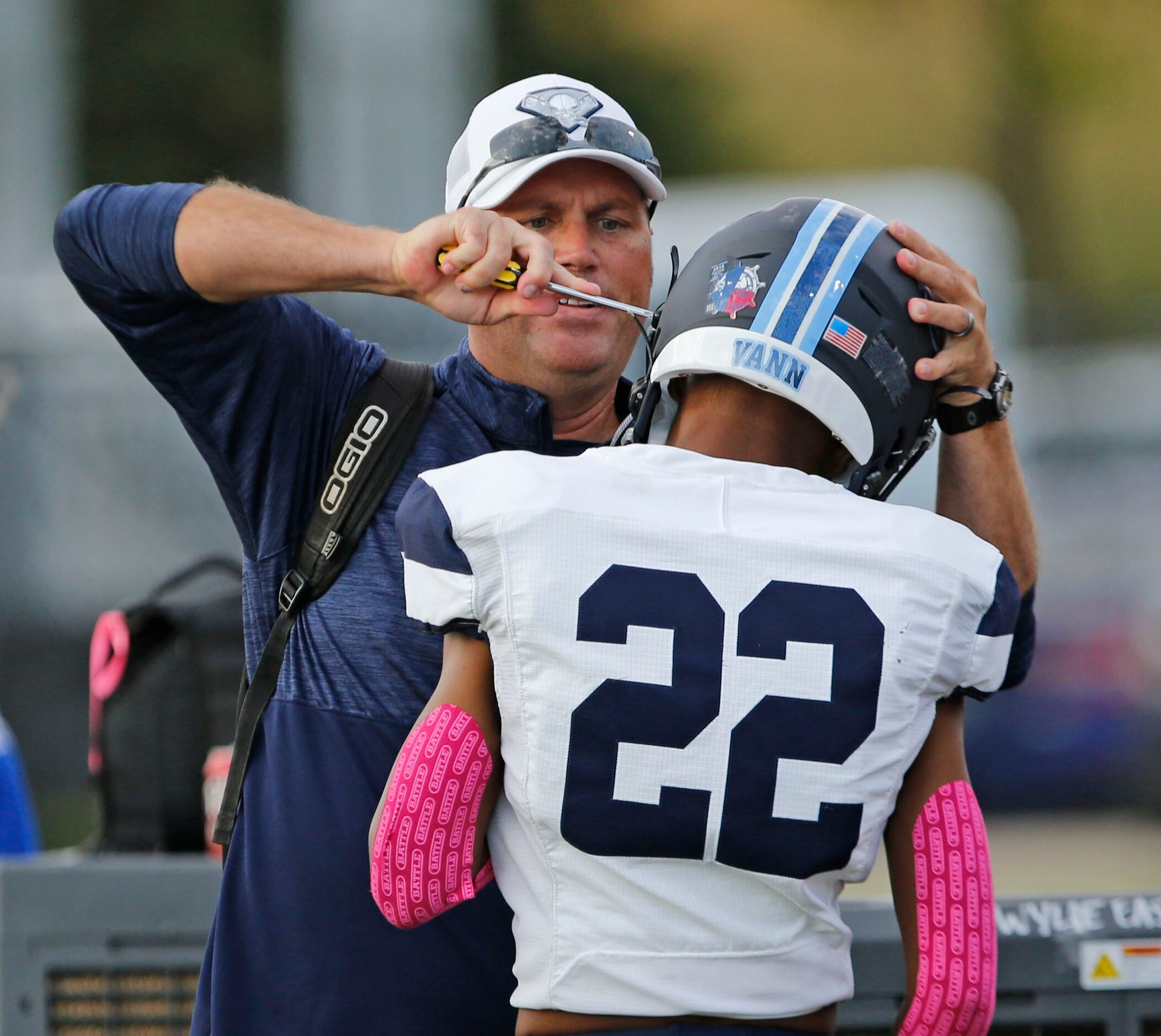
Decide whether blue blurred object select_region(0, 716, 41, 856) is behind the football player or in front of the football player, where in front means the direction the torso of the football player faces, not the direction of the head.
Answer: in front

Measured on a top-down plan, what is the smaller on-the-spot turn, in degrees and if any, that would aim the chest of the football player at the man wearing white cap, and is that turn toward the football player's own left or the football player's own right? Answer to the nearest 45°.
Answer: approximately 45° to the football player's own left

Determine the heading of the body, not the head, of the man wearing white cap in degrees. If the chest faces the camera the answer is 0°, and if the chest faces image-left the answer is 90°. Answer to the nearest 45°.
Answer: approximately 315°

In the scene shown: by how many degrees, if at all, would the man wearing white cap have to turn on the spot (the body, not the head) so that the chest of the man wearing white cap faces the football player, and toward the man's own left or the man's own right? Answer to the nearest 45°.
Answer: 0° — they already face them

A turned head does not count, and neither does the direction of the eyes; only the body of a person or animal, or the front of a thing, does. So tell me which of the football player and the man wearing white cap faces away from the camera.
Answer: the football player

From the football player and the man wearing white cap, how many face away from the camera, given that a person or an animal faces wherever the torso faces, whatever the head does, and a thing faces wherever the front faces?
1

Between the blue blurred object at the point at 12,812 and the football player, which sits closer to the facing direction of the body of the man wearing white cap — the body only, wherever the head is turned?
the football player

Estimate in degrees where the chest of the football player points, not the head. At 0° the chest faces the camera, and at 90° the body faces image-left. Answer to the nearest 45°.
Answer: approximately 180°
